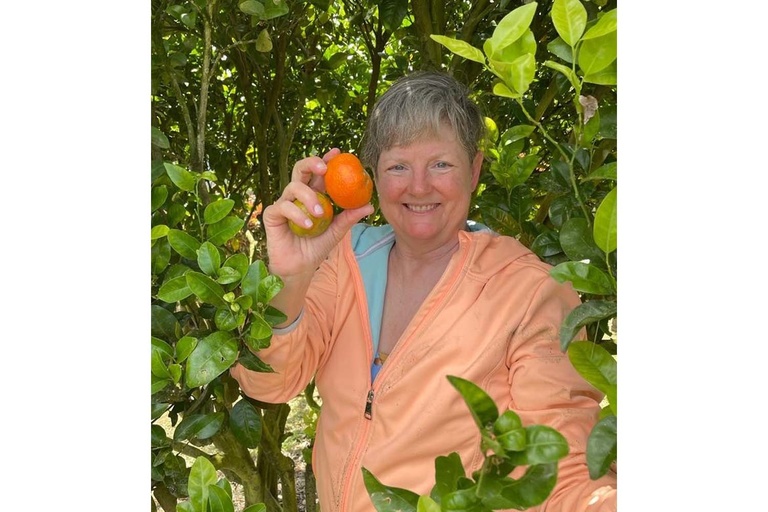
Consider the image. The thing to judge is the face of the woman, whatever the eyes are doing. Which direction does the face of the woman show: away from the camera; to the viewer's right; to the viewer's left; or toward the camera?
toward the camera

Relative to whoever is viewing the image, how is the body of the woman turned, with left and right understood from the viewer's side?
facing the viewer and to the left of the viewer
